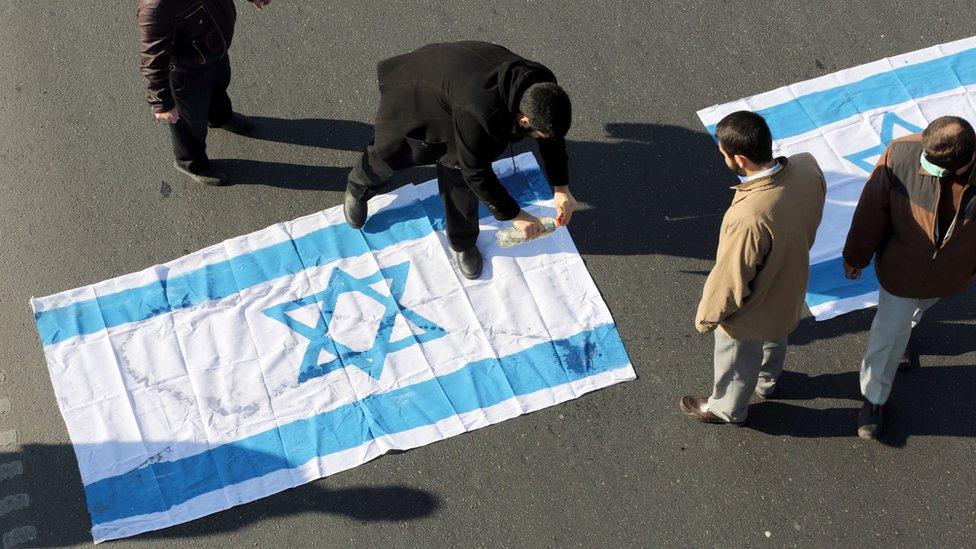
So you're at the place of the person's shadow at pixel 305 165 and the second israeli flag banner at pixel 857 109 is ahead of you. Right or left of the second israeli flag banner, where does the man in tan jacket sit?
right

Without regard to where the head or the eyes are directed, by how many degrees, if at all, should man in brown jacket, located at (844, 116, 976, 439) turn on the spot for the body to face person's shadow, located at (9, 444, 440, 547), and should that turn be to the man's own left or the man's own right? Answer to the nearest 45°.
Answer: approximately 45° to the man's own right

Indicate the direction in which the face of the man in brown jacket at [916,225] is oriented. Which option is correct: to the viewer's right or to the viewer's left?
to the viewer's left

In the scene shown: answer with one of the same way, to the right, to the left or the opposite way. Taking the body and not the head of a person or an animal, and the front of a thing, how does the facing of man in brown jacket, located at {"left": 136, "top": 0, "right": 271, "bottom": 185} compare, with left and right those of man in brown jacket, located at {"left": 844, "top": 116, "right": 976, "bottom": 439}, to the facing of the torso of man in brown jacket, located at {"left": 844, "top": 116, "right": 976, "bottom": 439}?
to the left

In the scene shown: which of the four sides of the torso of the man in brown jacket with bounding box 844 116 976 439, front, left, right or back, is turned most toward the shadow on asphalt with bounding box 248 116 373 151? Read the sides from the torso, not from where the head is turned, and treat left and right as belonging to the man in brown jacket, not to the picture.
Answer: right

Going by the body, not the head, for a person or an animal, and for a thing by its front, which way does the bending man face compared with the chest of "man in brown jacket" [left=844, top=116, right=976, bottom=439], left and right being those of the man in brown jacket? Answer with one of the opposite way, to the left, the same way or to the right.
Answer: to the left
